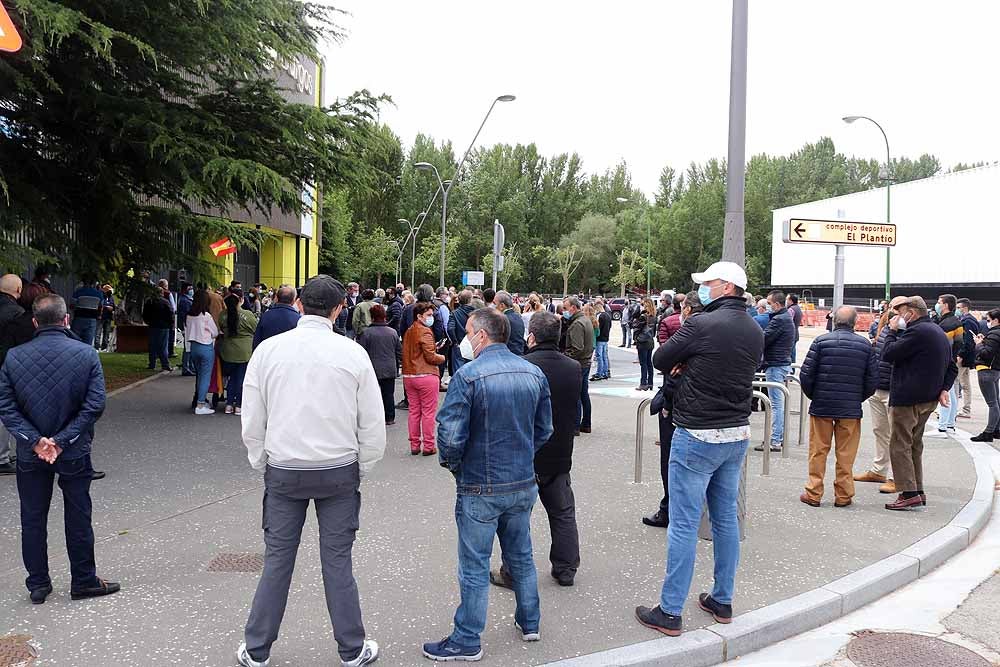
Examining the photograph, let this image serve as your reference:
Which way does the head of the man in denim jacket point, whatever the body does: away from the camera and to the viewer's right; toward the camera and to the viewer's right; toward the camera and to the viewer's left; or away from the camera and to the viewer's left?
away from the camera and to the viewer's left

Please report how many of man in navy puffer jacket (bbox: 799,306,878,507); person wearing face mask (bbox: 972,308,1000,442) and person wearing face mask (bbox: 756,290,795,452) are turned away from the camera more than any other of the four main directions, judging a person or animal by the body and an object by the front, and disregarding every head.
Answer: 1

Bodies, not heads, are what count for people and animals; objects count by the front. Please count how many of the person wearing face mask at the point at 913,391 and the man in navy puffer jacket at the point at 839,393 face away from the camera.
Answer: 1

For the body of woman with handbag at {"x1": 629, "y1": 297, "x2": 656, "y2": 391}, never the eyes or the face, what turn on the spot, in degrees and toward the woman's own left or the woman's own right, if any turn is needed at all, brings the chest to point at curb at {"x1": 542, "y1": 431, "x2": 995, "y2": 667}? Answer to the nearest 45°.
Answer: approximately 90° to the woman's own left

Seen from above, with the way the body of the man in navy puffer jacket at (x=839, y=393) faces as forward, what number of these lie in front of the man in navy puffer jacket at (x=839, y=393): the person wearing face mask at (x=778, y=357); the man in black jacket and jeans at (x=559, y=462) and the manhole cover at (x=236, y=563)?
1

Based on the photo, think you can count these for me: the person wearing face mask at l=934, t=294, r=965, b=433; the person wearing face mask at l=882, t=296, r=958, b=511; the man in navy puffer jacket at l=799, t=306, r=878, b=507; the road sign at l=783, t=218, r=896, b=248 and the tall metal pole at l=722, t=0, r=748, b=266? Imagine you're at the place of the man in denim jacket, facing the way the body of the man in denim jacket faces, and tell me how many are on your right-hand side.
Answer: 5

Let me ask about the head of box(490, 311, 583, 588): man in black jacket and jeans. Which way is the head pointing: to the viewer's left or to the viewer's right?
to the viewer's left

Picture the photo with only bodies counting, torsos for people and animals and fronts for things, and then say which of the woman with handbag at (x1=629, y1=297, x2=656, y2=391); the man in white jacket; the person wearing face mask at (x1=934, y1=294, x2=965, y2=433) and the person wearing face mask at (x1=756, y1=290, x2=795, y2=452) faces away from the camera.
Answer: the man in white jacket

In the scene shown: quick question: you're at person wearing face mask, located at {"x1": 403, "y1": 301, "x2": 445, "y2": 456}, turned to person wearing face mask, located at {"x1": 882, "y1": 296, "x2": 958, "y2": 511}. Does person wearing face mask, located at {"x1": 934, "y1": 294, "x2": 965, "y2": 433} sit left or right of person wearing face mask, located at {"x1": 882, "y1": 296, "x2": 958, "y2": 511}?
left

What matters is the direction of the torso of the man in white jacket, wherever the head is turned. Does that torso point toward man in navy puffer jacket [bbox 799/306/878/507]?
no

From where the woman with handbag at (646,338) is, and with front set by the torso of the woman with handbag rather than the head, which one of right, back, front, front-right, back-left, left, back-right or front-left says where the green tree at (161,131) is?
front-left

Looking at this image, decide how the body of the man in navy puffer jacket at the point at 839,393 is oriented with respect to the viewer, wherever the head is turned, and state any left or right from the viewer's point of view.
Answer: facing away from the viewer

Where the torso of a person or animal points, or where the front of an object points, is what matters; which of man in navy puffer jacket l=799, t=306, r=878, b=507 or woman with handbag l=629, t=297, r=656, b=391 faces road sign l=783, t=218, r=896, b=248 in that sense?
the man in navy puffer jacket

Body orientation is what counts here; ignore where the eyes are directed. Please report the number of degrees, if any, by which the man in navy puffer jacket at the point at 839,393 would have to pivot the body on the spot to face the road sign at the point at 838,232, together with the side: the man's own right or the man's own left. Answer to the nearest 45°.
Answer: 0° — they already face it

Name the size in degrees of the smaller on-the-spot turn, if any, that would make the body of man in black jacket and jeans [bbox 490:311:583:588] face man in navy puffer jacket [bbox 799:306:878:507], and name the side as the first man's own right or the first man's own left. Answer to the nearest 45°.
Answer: approximately 90° to the first man's own right

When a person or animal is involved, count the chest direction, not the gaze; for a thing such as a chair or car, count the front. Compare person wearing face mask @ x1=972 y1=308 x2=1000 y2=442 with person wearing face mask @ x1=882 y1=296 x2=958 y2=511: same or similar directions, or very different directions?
same or similar directions

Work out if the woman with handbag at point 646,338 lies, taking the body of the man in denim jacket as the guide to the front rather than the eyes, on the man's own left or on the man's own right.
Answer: on the man's own right

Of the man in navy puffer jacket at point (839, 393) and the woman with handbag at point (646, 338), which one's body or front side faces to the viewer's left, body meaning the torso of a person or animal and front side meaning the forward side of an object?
the woman with handbag
